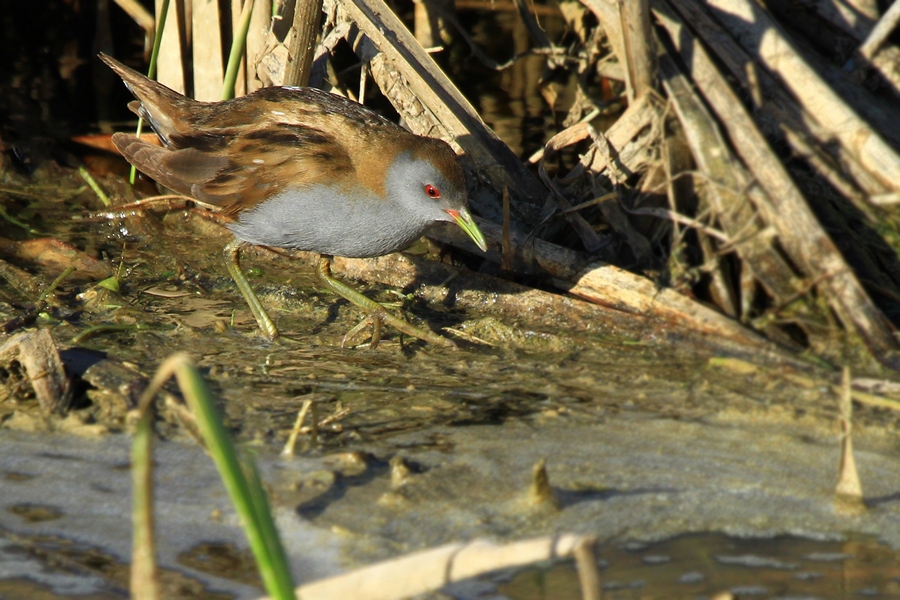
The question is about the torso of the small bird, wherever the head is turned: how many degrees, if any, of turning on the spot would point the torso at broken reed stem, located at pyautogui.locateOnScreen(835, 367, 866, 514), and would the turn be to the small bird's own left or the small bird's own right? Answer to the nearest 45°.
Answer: approximately 45° to the small bird's own right

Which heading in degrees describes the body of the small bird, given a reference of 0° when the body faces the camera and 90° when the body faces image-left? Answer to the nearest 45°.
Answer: approximately 270°

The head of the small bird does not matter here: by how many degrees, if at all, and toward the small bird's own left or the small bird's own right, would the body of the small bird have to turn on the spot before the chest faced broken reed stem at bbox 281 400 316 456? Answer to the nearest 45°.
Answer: approximately 90° to the small bird's own right
